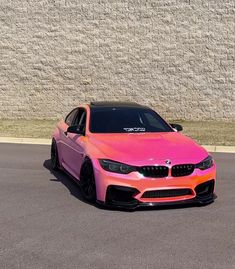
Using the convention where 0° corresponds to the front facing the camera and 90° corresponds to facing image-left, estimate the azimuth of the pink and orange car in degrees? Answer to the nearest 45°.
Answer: approximately 315°
